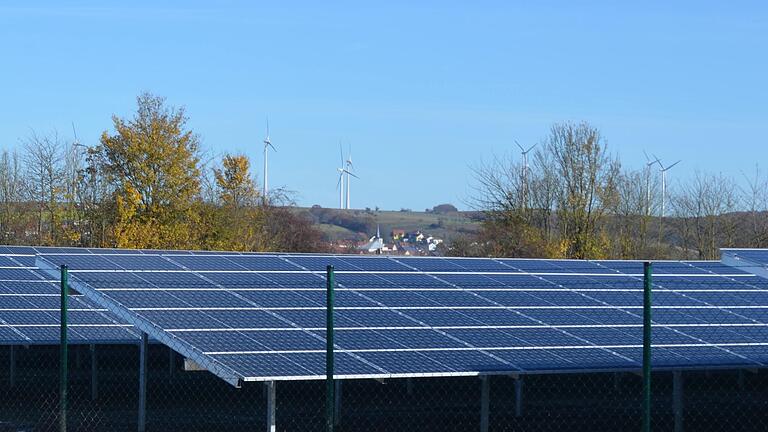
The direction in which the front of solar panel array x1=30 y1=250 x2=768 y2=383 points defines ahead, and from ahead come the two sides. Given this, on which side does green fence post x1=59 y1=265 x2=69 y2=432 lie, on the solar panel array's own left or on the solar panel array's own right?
on the solar panel array's own right

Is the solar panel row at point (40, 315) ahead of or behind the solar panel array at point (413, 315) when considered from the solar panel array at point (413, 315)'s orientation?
behind

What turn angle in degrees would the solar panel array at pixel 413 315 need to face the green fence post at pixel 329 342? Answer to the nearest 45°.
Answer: approximately 45° to its right

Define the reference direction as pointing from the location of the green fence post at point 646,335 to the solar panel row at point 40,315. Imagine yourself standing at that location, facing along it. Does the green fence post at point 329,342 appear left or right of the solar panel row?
left

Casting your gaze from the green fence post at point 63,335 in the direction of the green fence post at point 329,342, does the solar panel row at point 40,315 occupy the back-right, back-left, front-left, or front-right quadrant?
back-left

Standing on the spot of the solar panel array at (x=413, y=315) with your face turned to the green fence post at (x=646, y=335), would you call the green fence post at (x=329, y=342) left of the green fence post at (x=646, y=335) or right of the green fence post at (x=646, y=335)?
right

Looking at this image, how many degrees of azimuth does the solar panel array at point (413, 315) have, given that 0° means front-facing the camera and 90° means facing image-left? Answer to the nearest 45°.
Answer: approximately 315°

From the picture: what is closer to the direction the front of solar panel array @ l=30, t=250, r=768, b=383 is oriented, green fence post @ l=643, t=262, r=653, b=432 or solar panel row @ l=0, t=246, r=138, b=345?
the green fence post

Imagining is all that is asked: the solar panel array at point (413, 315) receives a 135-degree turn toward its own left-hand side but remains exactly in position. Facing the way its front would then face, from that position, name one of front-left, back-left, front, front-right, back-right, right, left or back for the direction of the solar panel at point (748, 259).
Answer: front-right

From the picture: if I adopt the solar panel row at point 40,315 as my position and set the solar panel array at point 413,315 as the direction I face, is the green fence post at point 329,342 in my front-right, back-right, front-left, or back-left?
front-right

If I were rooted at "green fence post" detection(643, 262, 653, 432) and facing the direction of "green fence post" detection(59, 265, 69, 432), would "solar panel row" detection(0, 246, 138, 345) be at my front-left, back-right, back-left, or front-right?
front-right
